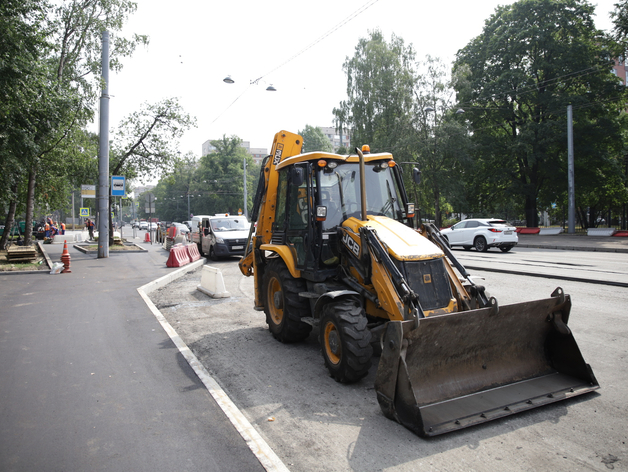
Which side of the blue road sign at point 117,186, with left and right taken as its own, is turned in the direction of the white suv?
left

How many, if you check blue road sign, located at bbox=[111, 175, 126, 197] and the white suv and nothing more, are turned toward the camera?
1

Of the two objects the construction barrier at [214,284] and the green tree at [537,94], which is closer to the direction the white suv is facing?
the green tree

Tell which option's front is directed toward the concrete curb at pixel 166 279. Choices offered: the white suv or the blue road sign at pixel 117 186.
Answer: the blue road sign

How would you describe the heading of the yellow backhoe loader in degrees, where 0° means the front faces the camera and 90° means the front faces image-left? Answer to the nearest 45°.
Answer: approximately 315°

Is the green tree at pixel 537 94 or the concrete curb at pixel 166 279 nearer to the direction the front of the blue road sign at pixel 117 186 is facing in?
the concrete curb

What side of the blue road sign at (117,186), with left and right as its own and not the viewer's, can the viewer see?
front

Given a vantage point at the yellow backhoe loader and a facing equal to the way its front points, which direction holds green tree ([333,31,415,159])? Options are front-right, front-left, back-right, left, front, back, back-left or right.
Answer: back-left

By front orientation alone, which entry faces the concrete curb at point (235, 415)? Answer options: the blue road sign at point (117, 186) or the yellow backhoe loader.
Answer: the blue road sign

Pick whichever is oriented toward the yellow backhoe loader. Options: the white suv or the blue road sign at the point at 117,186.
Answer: the blue road sign

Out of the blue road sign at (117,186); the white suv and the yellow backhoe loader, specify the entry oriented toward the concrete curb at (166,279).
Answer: the blue road sign
